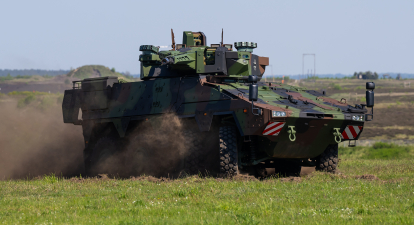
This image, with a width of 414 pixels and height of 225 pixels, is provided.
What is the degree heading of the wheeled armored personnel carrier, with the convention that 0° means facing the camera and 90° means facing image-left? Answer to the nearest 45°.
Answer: approximately 315°
